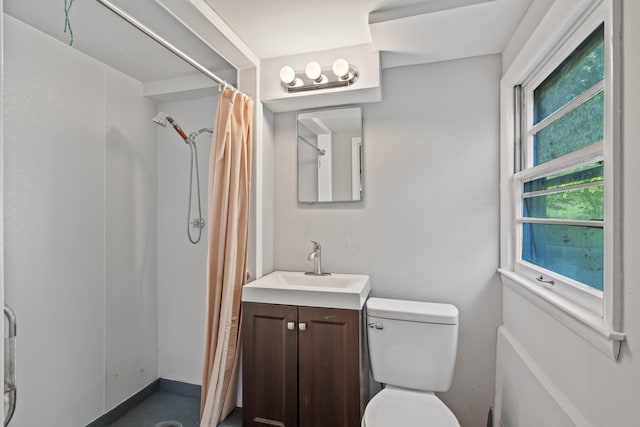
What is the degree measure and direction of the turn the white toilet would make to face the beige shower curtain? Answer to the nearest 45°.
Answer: approximately 90° to its right

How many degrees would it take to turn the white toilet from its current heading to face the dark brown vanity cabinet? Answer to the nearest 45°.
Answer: approximately 90° to its right

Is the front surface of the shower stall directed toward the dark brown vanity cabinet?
yes

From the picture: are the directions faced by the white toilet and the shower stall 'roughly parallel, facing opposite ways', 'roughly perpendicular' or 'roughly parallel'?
roughly perpendicular

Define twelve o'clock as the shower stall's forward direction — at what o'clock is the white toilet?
The white toilet is roughly at 12 o'clock from the shower stall.

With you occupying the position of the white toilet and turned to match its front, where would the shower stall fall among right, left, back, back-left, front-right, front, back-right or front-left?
right
